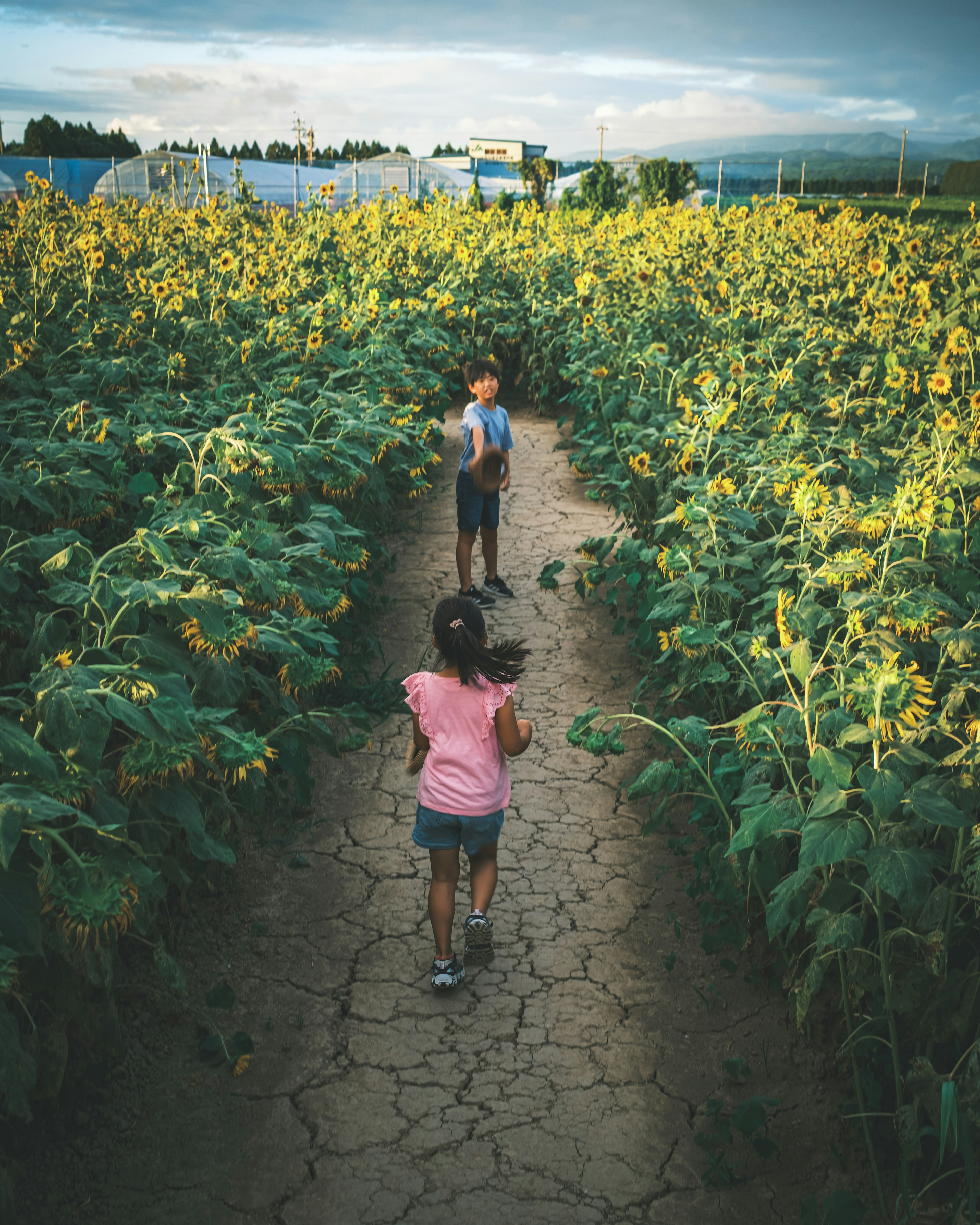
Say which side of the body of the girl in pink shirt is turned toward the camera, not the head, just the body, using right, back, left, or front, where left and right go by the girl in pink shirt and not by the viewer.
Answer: back

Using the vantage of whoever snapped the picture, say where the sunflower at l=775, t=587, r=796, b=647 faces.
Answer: facing to the left of the viewer

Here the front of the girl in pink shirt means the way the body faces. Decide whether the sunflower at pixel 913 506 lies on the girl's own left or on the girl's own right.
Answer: on the girl's own right

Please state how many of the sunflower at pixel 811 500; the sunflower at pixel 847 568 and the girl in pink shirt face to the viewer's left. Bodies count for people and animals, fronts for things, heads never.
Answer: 0

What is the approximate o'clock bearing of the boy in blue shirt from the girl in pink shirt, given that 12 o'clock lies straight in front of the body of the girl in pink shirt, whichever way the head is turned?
The boy in blue shirt is roughly at 12 o'clock from the girl in pink shirt.

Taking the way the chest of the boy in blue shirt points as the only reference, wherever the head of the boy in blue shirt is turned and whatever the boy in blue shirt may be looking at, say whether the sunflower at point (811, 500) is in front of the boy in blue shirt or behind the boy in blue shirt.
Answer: in front

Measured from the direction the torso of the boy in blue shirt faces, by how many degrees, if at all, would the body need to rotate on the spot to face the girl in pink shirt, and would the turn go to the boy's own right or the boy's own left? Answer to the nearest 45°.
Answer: approximately 45° to the boy's own right

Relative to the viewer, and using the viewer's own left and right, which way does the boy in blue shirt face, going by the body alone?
facing the viewer and to the right of the viewer

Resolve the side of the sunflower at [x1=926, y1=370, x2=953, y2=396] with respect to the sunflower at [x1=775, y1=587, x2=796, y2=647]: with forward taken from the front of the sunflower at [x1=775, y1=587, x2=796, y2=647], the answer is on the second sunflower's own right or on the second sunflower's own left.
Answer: on the second sunflower's own right

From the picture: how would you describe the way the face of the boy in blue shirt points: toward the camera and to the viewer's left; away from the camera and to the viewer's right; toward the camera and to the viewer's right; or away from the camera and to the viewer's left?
toward the camera and to the viewer's right

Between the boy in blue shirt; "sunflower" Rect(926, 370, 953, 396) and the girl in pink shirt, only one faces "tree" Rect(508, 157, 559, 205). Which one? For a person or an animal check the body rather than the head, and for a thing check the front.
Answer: the girl in pink shirt

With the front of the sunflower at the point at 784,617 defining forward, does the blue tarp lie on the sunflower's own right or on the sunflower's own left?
on the sunflower's own right
